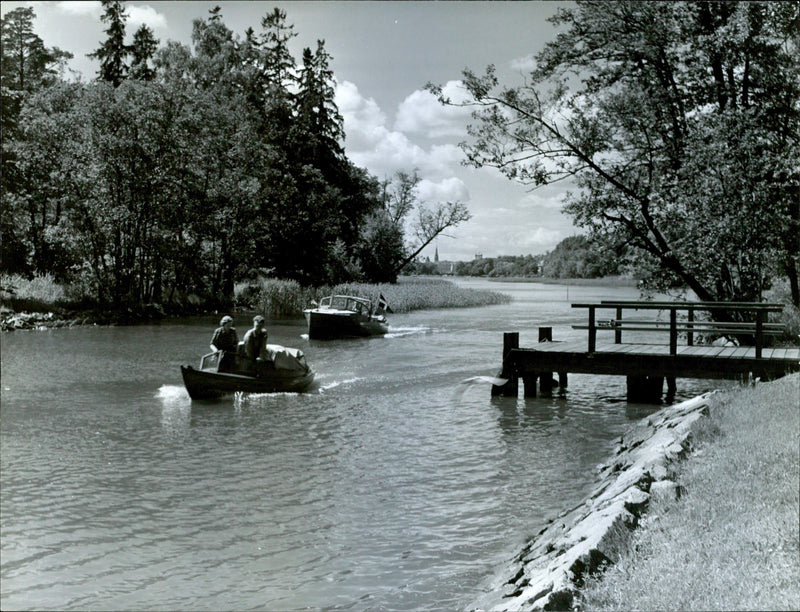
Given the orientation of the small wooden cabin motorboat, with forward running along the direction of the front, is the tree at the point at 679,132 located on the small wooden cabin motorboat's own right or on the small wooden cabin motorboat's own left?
on the small wooden cabin motorboat's own left

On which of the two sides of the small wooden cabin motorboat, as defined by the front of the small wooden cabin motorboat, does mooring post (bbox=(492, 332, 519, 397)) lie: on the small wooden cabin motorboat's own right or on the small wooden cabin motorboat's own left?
on the small wooden cabin motorboat's own left

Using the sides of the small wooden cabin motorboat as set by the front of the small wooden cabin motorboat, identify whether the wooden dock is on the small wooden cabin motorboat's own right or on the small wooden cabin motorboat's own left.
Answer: on the small wooden cabin motorboat's own left

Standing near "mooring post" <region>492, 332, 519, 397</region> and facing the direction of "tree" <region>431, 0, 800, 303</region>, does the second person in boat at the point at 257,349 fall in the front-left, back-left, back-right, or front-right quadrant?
back-left

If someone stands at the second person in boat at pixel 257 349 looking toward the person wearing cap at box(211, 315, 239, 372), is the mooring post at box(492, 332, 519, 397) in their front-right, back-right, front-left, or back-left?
back-left
